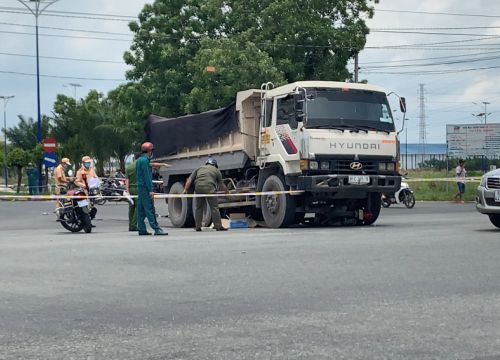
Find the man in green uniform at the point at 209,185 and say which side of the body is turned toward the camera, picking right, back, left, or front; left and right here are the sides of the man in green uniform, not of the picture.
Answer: back

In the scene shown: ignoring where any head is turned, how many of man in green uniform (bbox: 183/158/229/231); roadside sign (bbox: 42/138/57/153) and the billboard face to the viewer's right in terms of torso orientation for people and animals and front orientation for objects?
0

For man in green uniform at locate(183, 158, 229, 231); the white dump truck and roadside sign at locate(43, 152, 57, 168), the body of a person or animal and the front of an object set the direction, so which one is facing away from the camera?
the man in green uniform

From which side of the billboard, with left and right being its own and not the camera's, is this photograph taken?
front

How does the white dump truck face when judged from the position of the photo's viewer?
facing the viewer and to the right of the viewer

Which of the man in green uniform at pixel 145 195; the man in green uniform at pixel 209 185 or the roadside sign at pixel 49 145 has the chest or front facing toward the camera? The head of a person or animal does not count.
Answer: the roadside sign

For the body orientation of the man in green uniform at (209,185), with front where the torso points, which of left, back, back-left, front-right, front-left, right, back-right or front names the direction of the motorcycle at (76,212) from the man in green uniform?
left

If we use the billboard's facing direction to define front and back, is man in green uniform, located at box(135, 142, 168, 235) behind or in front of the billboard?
in front

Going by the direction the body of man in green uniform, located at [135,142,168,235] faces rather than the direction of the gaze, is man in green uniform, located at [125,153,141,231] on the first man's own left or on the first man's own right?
on the first man's own left

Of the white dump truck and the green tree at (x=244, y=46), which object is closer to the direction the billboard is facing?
the white dump truck

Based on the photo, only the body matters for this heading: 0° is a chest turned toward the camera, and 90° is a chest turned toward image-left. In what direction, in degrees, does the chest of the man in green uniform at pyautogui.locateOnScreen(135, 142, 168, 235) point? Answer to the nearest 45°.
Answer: approximately 270°

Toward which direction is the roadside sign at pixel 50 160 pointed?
toward the camera

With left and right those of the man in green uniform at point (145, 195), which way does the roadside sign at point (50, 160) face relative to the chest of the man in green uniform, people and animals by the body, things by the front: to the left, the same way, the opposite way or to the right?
to the right

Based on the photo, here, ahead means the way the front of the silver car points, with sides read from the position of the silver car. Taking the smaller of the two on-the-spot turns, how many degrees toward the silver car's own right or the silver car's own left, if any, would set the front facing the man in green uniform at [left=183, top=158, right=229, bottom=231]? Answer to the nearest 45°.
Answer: approximately 45° to the silver car's own right
